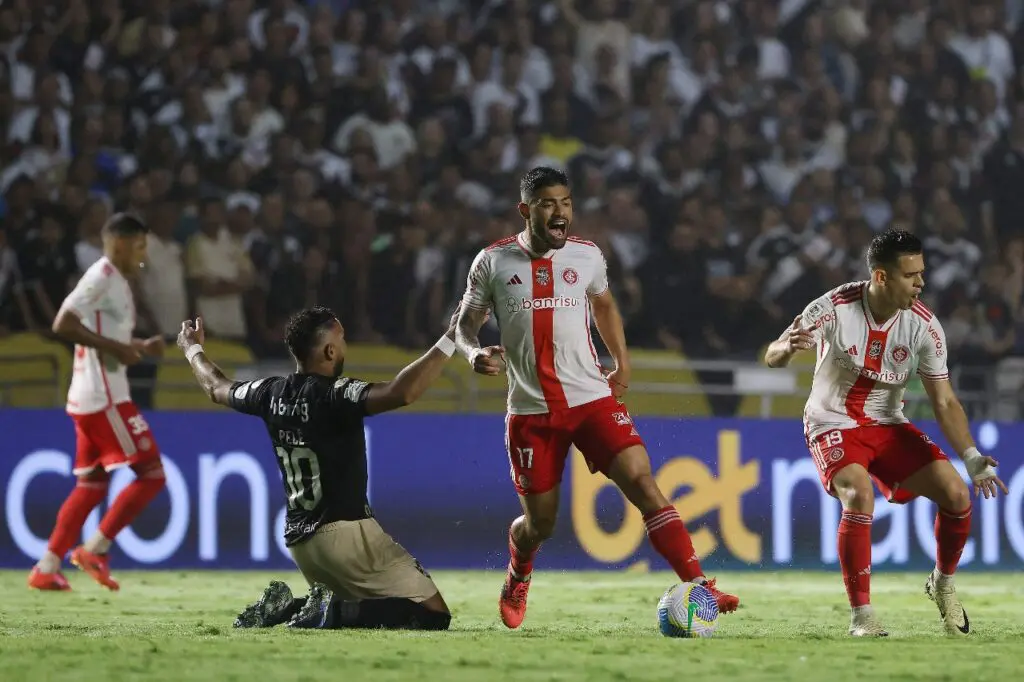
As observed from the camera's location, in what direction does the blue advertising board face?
facing the viewer

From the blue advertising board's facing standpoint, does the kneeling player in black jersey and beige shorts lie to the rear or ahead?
ahead

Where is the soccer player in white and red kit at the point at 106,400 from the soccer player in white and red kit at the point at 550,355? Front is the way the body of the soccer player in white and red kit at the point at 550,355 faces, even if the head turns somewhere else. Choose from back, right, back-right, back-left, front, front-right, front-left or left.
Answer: back-right

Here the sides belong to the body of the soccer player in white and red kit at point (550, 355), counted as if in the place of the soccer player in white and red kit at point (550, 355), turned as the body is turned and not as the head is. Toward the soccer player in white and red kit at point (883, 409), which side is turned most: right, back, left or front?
left

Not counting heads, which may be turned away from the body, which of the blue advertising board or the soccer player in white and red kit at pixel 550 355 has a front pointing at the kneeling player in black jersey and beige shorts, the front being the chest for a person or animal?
the blue advertising board

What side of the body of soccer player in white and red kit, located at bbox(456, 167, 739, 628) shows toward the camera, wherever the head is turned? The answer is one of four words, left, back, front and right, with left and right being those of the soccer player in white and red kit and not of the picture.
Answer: front

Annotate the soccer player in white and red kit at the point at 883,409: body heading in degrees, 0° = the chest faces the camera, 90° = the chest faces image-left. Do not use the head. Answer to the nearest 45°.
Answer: approximately 0°

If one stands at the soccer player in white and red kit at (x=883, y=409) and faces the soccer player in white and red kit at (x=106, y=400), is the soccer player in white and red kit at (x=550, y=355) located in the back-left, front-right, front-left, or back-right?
front-left

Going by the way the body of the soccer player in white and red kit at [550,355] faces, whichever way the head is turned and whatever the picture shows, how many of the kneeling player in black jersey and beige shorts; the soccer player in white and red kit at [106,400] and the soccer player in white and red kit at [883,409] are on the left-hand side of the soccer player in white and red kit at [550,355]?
1

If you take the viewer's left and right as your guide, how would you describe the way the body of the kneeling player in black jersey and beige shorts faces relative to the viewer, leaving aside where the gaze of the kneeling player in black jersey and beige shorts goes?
facing away from the viewer and to the right of the viewer

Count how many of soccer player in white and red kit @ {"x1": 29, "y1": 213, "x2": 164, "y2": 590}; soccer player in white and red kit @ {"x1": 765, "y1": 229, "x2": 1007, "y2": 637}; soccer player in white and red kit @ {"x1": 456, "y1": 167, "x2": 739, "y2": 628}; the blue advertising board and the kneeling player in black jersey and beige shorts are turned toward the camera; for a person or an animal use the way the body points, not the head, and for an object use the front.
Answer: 3

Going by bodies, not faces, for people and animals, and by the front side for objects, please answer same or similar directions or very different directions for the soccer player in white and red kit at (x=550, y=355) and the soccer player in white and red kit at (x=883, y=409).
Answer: same or similar directions

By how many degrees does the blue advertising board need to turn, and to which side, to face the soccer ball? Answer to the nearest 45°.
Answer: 0° — it already faces it

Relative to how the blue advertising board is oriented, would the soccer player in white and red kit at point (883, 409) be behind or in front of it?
in front
